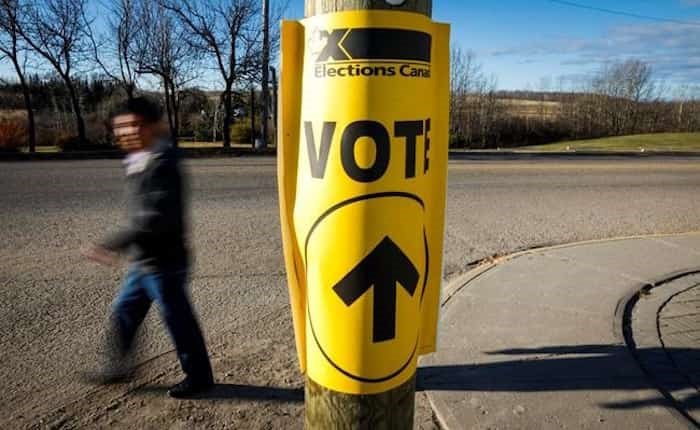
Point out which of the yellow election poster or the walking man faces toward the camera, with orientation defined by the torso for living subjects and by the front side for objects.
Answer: the yellow election poster

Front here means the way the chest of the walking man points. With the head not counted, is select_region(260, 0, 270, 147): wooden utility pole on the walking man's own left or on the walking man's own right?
on the walking man's own right

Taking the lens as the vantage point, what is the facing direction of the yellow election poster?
facing the viewer

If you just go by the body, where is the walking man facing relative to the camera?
to the viewer's left

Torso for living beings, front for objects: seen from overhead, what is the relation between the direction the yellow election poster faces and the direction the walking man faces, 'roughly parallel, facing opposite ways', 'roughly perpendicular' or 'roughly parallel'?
roughly perpendicular

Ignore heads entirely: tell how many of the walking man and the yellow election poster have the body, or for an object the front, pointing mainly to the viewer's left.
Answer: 1

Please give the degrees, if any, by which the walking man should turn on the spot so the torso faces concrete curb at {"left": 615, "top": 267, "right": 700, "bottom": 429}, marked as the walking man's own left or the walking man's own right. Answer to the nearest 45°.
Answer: approximately 180°

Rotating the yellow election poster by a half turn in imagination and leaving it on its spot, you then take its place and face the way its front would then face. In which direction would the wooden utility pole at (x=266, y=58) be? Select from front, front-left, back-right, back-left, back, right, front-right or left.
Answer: front

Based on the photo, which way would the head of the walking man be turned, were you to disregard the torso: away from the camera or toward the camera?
toward the camera
